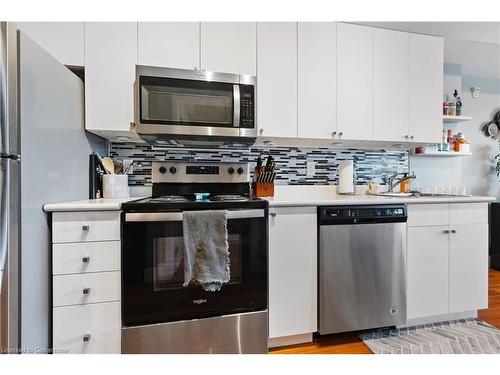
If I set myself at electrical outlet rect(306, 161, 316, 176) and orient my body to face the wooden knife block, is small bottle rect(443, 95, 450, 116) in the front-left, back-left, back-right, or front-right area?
back-left

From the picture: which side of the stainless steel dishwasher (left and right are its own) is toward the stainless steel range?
right

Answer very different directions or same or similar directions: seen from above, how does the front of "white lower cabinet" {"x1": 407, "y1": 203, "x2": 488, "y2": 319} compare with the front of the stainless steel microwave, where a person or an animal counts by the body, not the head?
same or similar directions

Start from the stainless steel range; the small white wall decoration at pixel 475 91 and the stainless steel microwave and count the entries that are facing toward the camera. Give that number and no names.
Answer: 3

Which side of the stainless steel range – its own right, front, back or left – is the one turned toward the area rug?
left

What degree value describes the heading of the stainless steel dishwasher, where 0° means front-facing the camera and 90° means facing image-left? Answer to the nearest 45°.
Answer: approximately 315°

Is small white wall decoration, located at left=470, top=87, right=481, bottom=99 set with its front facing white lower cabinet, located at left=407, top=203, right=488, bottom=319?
yes

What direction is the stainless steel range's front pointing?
toward the camera

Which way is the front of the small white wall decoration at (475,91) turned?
toward the camera

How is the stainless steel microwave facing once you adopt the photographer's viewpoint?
facing the viewer

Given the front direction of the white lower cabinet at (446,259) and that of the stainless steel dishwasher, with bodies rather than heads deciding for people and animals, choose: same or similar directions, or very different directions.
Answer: same or similar directions

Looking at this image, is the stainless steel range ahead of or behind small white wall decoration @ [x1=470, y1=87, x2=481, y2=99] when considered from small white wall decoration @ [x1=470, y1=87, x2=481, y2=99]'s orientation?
ahead

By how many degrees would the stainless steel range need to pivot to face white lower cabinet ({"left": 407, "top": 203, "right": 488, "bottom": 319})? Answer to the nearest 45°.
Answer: approximately 90° to its left

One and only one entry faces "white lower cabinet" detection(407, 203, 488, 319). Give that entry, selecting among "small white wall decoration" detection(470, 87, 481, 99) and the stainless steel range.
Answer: the small white wall decoration
